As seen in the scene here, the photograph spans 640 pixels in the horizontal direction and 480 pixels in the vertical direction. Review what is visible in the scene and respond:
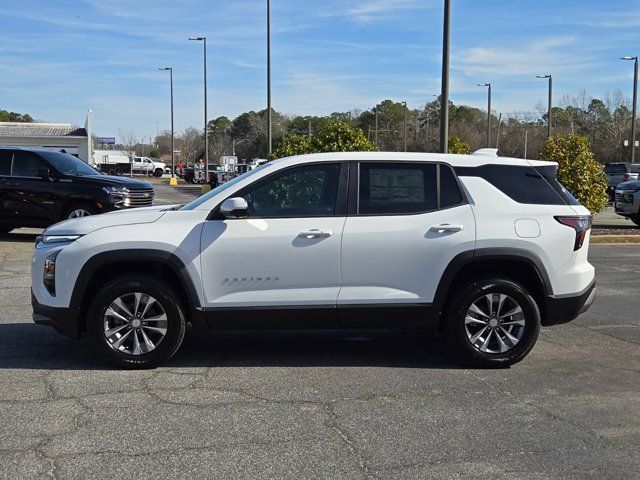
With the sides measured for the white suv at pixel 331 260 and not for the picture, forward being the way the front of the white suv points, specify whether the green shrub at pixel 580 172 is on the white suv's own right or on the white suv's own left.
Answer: on the white suv's own right

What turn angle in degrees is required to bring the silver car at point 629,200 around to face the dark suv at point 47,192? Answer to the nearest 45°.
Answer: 0° — it already faces it

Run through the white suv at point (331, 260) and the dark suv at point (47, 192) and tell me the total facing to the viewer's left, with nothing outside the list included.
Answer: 1

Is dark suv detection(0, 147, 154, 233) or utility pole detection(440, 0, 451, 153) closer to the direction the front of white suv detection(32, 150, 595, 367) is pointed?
the dark suv

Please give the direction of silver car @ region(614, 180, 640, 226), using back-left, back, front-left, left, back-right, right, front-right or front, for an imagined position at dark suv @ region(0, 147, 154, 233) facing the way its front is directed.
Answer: front-left

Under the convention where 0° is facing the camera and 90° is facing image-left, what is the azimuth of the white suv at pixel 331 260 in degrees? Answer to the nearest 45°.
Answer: approximately 90°

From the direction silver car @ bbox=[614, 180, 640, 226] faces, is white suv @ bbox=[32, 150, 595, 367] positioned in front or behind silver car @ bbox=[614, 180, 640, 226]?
in front

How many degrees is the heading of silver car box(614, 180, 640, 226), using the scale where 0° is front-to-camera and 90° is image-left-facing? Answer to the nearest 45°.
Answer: approximately 45°

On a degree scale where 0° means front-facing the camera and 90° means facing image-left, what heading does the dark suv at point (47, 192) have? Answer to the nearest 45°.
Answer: approximately 315°

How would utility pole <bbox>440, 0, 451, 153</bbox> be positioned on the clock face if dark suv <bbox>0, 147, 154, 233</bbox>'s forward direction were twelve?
The utility pole is roughly at 11 o'clock from the dark suv.
